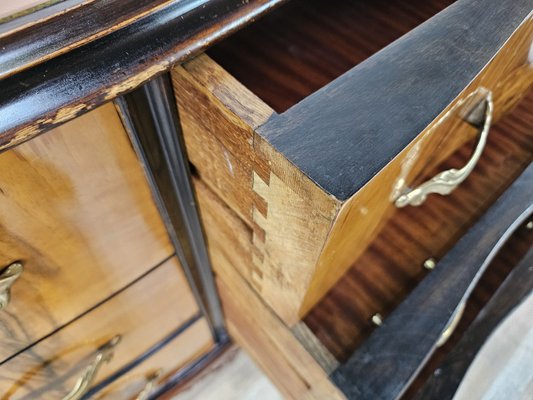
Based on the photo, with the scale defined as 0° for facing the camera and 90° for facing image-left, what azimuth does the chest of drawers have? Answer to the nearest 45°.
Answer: approximately 315°
